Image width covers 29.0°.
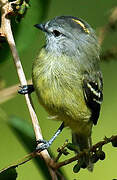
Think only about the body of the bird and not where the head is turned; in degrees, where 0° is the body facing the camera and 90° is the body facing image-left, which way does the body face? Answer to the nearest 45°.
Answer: approximately 45°
